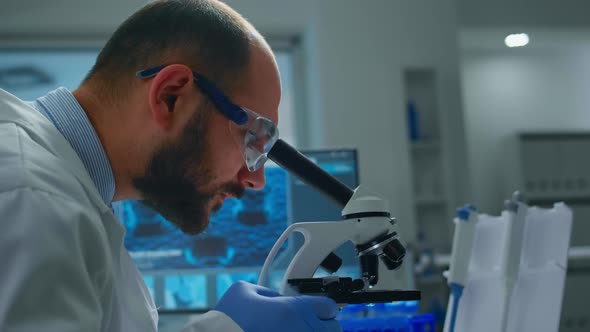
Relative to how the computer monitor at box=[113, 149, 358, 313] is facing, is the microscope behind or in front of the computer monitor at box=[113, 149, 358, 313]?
in front

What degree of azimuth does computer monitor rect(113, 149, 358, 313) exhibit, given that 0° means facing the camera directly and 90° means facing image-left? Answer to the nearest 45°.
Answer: approximately 0°
